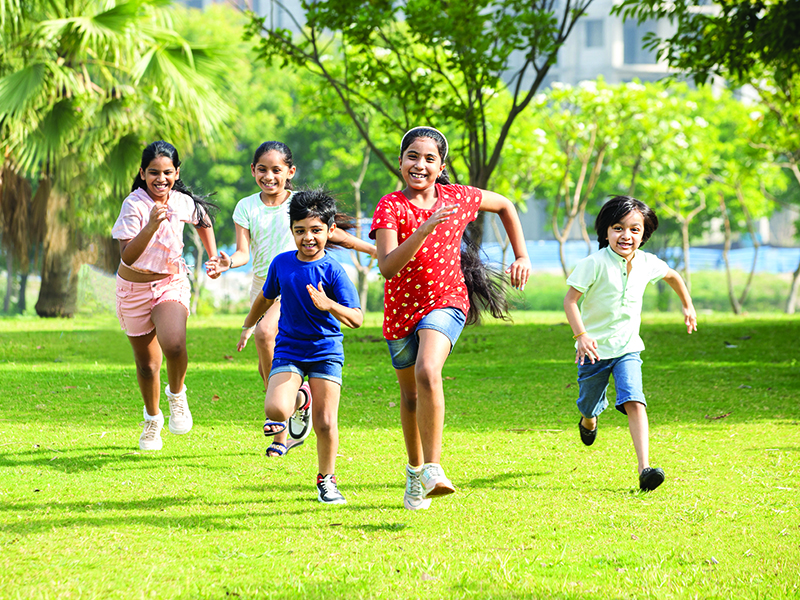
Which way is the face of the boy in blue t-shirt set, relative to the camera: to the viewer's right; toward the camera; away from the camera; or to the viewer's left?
toward the camera

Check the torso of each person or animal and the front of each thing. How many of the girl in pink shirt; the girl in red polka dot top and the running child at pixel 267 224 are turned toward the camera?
3

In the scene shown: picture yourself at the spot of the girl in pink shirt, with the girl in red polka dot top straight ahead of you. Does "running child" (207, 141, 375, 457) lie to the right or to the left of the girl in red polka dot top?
left

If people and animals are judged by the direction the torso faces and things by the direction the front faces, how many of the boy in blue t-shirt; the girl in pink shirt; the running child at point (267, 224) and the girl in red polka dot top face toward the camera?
4

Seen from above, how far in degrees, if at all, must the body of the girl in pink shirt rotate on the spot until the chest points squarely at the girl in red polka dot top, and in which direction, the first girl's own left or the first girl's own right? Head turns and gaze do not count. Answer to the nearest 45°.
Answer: approximately 45° to the first girl's own left

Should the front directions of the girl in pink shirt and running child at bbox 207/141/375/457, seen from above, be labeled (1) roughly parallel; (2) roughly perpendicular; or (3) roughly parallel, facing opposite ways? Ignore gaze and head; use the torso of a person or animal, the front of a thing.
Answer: roughly parallel

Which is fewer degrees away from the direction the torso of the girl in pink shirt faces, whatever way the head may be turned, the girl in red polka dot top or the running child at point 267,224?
the girl in red polka dot top

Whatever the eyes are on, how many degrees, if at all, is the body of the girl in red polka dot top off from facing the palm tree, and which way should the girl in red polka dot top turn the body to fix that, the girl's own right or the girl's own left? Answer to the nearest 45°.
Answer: approximately 135° to the girl's own right

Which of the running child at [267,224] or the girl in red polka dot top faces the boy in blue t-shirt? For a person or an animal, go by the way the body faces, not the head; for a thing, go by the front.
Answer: the running child

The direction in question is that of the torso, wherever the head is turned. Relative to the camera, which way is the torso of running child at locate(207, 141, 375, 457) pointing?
toward the camera

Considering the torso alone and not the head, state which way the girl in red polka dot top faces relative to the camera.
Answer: toward the camera

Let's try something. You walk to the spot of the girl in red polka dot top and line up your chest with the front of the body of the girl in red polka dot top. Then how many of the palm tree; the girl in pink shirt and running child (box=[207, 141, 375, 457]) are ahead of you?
0

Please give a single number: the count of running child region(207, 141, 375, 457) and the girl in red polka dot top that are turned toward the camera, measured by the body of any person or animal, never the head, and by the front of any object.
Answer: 2

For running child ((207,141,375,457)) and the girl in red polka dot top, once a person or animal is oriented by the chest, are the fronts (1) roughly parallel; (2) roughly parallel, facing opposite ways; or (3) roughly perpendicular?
roughly parallel

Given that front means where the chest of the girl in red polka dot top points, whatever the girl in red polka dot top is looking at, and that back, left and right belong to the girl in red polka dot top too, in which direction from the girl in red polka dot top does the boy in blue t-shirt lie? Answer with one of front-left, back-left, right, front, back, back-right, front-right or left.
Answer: right

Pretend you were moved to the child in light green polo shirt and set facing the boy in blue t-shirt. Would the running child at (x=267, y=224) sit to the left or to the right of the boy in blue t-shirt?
right

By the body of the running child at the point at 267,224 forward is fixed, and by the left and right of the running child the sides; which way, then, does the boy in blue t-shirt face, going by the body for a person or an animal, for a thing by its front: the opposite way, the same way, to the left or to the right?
the same way

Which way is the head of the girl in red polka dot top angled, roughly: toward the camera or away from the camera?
toward the camera

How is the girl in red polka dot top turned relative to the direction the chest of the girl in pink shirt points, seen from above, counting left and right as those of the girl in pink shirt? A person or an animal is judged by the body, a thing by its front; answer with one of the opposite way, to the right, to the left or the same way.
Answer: the same way

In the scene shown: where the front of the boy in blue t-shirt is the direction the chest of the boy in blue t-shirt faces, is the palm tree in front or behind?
behind
